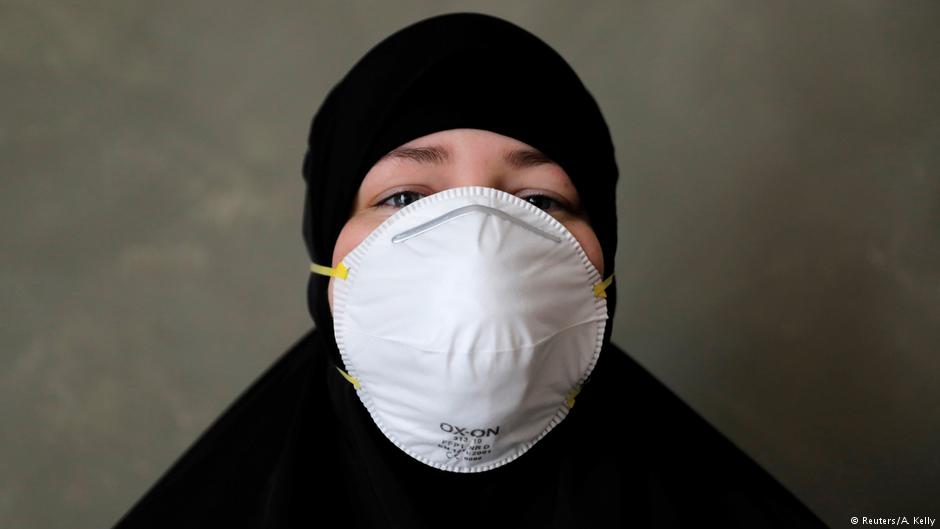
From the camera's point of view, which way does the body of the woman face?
toward the camera
